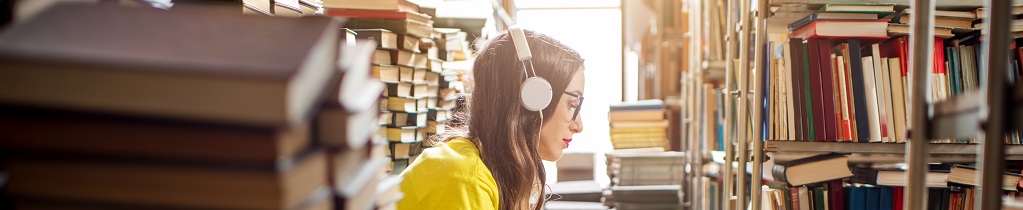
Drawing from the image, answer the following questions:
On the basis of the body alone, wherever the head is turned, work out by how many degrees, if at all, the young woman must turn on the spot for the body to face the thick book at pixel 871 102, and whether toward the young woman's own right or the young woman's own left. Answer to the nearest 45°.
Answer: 0° — they already face it

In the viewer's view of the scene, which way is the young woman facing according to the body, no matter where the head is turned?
to the viewer's right

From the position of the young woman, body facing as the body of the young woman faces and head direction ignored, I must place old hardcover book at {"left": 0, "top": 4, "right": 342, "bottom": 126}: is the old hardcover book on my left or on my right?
on my right

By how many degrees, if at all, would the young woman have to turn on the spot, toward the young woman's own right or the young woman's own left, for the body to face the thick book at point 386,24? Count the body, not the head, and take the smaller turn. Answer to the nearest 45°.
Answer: approximately 135° to the young woman's own left

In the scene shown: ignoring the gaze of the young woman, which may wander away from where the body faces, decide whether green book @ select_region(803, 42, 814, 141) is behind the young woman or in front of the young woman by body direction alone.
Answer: in front

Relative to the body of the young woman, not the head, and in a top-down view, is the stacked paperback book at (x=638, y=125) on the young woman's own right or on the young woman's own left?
on the young woman's own left

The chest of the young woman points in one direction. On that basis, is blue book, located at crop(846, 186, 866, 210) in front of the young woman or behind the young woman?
in front

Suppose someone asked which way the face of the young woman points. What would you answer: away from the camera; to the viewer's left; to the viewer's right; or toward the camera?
to the viewer's right

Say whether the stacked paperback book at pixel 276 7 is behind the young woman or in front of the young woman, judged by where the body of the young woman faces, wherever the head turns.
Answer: behind

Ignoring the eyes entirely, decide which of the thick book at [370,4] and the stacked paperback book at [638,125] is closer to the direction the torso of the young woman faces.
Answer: the stacked paperback book

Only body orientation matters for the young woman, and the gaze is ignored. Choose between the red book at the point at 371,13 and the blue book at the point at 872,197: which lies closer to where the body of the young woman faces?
the blue book
